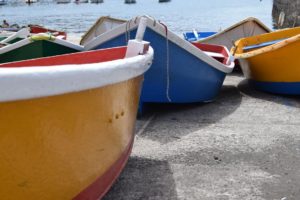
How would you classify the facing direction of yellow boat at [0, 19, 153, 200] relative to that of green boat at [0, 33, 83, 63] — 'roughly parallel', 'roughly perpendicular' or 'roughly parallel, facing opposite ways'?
roughly perpendicular

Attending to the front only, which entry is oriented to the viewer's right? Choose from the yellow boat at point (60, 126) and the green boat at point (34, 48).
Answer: the yellow boat

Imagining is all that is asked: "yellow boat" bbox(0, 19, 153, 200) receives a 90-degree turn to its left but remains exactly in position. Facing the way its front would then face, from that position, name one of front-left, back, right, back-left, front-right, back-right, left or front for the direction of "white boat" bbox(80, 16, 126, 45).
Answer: front

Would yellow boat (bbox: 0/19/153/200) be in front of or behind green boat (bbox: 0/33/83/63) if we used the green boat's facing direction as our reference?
in front

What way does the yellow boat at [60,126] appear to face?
to the viewer's right

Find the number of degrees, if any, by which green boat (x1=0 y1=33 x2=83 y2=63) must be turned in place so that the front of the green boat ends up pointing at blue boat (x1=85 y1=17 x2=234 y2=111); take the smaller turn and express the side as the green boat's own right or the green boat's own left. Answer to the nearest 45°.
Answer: approximately 45° to the green boat's own left

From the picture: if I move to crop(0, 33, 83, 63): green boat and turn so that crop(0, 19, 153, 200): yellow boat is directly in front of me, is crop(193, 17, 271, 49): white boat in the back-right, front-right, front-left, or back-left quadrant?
back-left

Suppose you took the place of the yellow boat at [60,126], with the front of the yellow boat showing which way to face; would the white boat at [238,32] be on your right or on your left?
on your left
